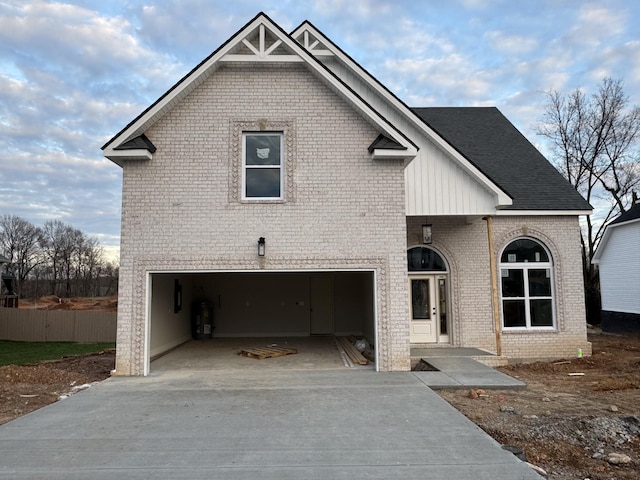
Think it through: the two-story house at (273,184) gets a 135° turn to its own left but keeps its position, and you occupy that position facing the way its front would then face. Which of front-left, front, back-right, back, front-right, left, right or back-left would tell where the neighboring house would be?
front

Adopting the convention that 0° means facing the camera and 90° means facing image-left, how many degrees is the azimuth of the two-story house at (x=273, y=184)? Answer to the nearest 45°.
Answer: approximately 0°

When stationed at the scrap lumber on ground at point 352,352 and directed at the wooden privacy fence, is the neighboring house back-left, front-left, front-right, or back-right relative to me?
back-right

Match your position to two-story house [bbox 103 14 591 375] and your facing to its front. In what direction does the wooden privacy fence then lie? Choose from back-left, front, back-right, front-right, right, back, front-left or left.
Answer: back-right

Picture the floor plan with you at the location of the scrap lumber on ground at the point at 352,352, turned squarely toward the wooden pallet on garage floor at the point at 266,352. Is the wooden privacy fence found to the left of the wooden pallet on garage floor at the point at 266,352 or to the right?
right
